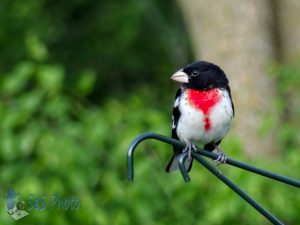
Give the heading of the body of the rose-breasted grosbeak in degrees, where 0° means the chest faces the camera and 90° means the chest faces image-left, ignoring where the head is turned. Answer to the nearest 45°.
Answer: approximately 0°
